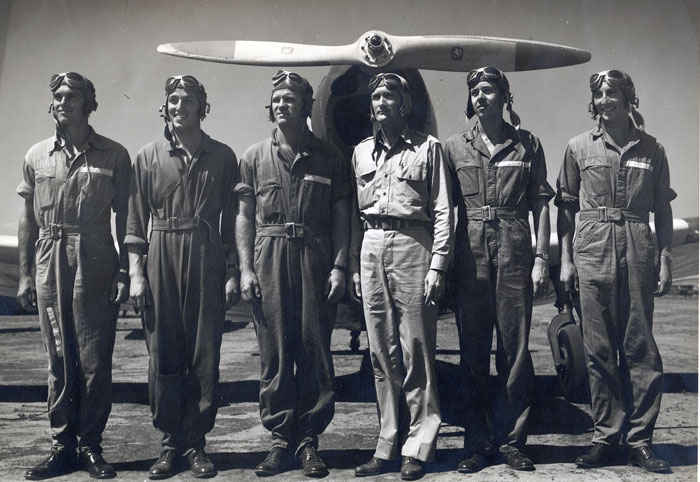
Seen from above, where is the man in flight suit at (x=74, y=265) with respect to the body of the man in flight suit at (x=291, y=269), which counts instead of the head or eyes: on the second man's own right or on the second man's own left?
on the second man's own right

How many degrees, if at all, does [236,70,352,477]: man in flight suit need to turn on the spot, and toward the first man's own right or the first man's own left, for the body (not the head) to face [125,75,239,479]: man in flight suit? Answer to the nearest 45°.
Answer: approximately 90° to the first man's own right

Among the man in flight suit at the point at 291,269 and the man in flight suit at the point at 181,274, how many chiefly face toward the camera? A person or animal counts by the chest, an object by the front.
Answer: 2

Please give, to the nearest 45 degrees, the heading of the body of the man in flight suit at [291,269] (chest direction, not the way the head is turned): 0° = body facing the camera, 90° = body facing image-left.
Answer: approximately 0°

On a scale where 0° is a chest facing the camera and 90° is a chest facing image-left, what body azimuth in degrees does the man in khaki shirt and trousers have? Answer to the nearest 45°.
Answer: approximately 45°

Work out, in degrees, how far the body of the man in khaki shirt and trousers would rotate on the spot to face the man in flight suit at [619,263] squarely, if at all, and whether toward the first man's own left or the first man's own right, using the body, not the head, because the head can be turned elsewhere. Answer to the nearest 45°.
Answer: approximately 135° to the first man's own left
